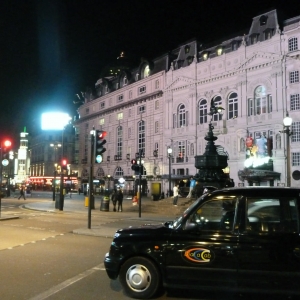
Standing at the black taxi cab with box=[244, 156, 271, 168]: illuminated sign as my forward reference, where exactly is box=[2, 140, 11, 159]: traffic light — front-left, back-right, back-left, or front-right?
front-left

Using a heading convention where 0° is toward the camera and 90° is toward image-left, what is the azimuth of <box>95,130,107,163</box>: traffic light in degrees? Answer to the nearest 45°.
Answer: approximately 315°

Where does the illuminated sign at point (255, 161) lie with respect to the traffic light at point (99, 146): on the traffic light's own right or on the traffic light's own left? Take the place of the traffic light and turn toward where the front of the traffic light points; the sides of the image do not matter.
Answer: on the traffic light's own left

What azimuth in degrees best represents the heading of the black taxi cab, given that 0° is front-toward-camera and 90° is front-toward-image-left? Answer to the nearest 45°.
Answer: approximately 90°

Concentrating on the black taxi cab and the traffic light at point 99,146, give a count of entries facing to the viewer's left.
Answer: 1

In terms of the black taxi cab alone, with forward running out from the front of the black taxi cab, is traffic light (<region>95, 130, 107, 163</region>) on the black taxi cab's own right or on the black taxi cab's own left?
on the black taxi cab's own right

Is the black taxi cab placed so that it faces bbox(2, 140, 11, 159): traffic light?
no

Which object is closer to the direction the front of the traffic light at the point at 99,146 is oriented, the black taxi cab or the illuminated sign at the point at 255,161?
the black taxi cab

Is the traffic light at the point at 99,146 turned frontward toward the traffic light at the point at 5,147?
no

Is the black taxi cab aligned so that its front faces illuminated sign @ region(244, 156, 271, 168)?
no
